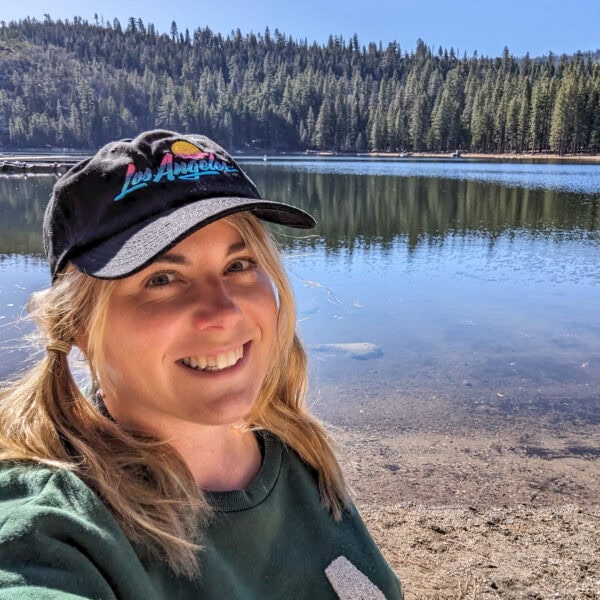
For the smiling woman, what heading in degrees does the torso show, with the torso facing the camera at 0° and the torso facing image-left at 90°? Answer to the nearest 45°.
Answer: approximately 315°

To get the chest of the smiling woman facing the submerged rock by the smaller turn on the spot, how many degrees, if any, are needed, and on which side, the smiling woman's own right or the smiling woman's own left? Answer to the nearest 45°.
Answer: approximately 135° to the smiling woman's own left
